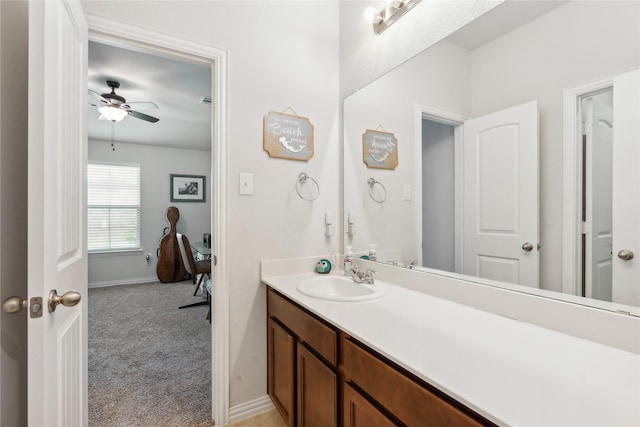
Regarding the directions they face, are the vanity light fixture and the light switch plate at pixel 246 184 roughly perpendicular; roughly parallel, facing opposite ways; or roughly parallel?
roughly perpendicular

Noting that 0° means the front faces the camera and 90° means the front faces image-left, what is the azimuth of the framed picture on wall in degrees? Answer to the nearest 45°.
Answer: approximately 0°

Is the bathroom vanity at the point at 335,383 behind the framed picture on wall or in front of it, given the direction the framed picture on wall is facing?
in front

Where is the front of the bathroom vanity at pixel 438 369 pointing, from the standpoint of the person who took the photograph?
facing the viewer and to the left of the viewer

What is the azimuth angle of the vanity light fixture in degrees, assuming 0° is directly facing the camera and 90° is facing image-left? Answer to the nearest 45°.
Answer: approximately 45°

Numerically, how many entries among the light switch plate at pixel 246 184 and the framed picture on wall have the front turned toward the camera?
2

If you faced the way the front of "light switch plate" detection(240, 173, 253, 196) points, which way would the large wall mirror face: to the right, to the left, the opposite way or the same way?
to the right

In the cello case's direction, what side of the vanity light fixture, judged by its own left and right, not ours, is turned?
right

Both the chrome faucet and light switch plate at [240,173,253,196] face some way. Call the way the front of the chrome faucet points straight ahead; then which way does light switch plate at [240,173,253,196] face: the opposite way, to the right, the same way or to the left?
to the left

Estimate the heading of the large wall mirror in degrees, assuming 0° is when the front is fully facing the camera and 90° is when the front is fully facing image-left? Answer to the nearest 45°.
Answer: approximately 45°

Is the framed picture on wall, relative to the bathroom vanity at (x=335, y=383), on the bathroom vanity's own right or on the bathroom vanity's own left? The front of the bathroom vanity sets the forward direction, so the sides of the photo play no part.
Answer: on the bathroom vanity's own right

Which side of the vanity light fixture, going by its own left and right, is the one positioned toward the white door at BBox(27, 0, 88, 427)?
front

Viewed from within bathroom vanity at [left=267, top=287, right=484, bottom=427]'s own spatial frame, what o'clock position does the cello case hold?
The cello case is roughly at 3 o'clock from the bathroom vanity.
